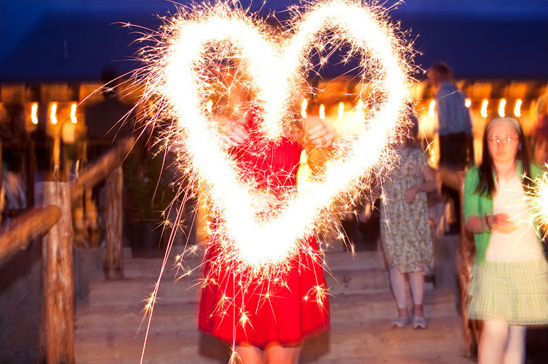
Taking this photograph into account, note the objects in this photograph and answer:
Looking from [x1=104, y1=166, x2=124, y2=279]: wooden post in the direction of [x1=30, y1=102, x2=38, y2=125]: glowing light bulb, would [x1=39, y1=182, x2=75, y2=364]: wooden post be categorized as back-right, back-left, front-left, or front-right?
back-left

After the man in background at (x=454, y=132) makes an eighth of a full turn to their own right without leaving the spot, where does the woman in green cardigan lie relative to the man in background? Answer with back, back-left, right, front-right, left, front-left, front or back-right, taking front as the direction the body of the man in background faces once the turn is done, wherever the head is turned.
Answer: back

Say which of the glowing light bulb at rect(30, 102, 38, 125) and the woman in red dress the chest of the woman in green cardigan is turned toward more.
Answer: the woman in red dress

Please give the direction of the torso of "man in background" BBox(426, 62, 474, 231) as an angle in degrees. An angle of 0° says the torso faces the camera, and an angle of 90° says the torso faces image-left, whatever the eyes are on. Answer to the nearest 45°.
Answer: approximately 135°

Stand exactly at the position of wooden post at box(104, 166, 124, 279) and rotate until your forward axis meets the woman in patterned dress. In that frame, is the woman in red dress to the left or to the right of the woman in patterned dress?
right

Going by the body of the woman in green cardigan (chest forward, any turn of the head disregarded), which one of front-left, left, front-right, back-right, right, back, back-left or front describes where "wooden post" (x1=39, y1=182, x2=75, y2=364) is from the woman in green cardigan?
right

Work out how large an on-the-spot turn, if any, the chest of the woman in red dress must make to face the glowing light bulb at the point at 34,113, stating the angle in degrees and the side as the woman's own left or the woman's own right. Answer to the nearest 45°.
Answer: approximately 135° to the woman's own right

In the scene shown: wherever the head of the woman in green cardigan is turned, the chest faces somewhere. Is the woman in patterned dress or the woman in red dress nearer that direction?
the woman in red dress

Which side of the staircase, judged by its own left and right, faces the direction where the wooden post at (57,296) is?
right

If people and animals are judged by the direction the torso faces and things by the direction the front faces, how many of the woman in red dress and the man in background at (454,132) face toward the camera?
1

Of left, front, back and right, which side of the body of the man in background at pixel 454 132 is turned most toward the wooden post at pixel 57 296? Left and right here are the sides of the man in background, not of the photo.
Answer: left

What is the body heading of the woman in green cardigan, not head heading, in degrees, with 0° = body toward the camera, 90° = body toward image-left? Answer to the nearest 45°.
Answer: approximately 0°

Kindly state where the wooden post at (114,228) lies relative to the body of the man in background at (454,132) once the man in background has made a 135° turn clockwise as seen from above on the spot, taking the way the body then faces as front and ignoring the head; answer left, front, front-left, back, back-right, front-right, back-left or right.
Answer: back
